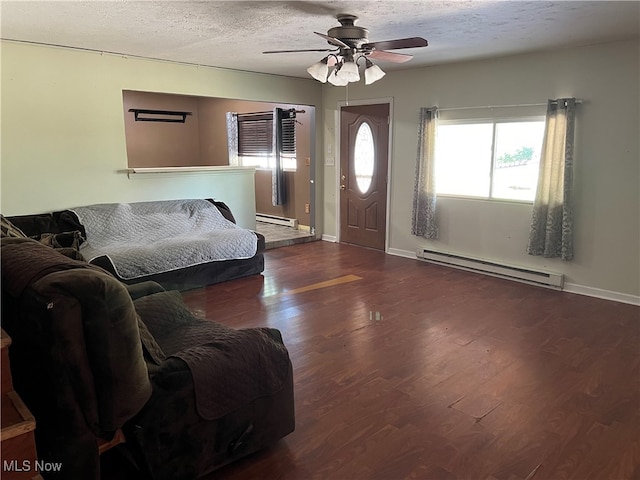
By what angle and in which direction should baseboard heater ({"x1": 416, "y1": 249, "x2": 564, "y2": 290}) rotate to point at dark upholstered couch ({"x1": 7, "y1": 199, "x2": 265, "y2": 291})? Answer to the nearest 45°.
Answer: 0° — it already faces it

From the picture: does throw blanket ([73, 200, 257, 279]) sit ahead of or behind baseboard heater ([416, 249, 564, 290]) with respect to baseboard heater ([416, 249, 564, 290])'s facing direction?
ahead

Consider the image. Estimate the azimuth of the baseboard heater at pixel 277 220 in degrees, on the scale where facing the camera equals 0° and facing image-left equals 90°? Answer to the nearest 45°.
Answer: approximately 45°

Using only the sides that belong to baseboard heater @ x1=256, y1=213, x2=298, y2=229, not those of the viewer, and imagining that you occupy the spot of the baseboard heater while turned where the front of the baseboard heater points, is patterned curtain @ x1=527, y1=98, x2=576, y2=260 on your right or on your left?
on your left

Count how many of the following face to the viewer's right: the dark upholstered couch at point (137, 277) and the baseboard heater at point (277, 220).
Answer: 0

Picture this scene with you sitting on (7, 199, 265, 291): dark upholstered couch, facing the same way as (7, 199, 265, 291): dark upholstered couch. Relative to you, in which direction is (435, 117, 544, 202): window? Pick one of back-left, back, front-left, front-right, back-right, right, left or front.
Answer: left

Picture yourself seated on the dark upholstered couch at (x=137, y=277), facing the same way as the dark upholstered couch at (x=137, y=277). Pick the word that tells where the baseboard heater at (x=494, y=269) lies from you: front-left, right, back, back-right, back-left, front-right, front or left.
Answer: left

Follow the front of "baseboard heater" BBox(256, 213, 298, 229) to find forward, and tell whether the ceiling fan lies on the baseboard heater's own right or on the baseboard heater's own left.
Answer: on the baseboard heater's own left

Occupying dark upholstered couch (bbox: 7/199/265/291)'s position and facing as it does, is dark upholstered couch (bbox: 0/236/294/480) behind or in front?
in front
